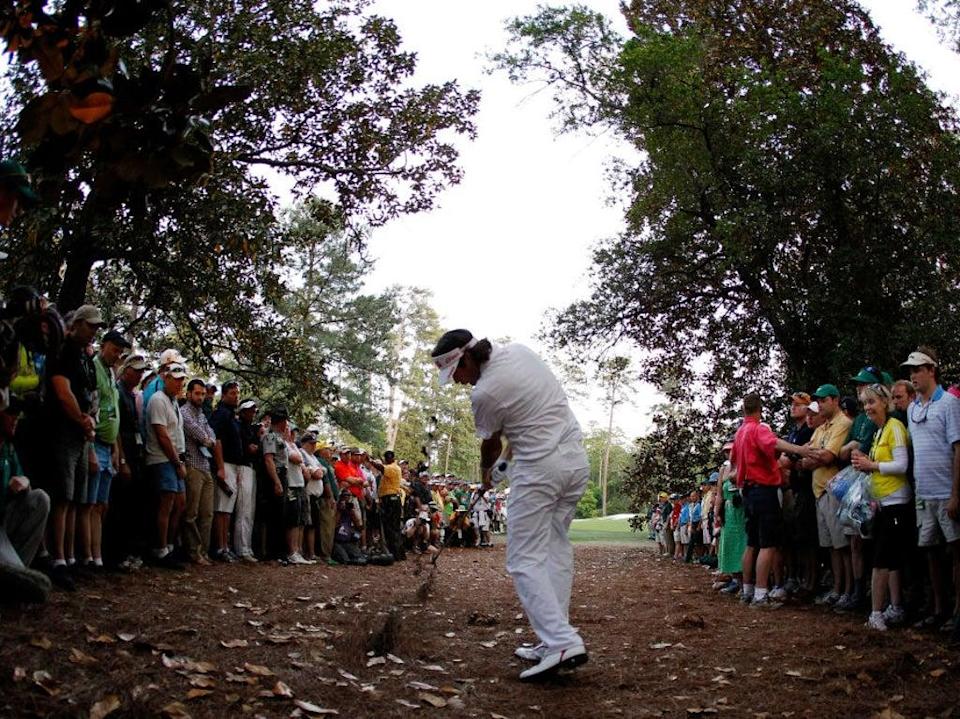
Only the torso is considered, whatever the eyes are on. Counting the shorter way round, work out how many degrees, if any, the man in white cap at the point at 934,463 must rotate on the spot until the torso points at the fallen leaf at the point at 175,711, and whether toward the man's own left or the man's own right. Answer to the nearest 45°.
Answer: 0° — they already face it

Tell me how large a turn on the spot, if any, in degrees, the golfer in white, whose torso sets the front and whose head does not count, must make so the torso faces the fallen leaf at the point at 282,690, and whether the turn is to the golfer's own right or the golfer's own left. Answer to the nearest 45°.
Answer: approximately 45° to the golfer's own left

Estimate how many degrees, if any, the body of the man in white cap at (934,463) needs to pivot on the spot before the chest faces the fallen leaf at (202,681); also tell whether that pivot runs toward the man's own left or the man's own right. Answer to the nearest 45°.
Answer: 0° — they already face it

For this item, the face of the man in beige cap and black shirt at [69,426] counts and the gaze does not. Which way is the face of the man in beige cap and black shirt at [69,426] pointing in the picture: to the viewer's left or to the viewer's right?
to the viewer's right

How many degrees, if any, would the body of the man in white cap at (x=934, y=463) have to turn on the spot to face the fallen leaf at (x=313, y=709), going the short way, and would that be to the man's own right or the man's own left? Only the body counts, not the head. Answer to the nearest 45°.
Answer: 0° — they already face it

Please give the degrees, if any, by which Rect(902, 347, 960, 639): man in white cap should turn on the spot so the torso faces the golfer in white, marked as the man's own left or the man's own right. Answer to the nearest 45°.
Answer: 0° — they already face them

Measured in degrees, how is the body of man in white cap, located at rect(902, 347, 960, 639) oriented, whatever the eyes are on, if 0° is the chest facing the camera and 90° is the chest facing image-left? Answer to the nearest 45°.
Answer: approximately 45°
